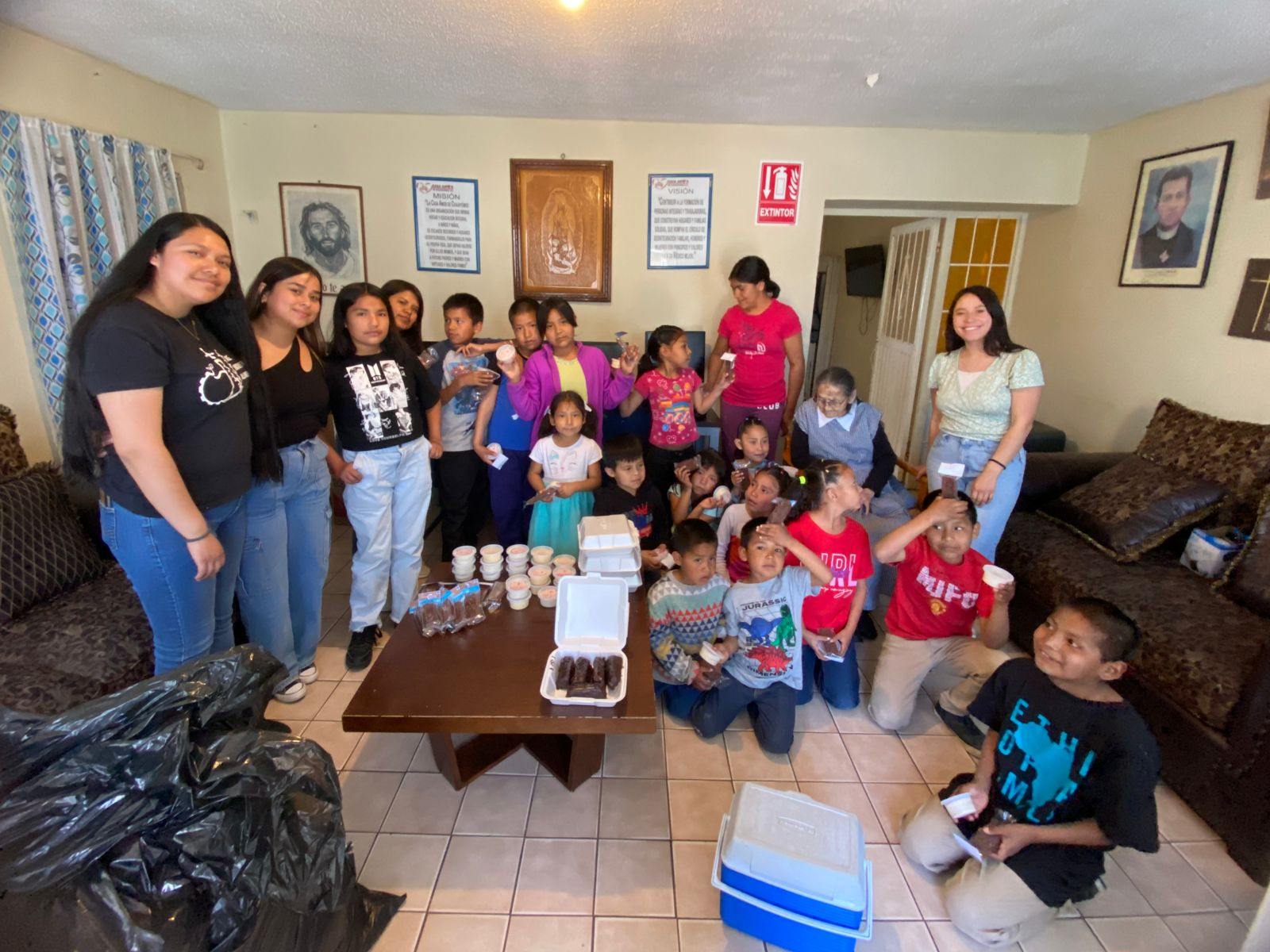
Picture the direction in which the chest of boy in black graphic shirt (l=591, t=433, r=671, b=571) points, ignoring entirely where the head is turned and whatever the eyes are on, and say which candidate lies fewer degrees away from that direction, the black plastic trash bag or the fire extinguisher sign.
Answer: the black plastic trash bag

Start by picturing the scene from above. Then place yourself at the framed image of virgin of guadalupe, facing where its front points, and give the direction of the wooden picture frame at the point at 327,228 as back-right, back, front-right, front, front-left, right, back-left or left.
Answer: right

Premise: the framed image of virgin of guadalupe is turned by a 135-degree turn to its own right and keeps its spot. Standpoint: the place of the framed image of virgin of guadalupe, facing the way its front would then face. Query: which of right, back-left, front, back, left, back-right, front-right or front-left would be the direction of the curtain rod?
front-left

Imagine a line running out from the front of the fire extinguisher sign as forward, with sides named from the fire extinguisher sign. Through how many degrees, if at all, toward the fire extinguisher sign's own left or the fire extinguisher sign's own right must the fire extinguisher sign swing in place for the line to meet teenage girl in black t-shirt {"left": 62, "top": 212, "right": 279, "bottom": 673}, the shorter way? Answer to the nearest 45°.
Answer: approximately 45° to the fire extinguisher sign's own right

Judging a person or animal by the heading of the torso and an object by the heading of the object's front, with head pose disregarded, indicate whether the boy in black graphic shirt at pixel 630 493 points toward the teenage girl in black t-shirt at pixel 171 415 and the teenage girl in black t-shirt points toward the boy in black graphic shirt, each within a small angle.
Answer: no

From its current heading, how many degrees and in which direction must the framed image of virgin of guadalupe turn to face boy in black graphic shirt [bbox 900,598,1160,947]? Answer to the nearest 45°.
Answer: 0° — it already faces them

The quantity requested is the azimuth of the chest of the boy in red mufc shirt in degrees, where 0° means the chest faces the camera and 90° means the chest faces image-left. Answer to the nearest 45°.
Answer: approximately 0°

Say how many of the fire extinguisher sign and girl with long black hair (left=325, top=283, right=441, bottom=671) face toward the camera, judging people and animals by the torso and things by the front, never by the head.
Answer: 2

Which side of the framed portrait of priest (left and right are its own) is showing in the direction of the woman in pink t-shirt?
front

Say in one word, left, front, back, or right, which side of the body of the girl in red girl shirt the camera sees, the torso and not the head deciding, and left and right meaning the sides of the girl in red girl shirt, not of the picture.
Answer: front

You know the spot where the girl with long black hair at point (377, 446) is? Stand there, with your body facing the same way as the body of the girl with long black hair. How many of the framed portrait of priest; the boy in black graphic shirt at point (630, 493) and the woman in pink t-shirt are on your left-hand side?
3

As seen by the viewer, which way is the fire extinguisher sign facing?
toward the camera

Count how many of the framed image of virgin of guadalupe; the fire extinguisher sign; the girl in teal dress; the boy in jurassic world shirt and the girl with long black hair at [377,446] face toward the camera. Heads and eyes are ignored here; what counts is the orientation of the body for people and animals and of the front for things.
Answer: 5

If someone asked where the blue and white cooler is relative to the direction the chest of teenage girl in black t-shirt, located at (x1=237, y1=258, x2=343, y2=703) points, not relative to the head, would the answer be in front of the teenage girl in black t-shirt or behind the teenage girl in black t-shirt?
in front

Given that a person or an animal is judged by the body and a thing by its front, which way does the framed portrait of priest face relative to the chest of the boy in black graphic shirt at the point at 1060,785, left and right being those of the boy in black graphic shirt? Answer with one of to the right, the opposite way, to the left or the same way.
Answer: the same way

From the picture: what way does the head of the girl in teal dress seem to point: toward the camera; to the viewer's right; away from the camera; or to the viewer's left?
toward the camera

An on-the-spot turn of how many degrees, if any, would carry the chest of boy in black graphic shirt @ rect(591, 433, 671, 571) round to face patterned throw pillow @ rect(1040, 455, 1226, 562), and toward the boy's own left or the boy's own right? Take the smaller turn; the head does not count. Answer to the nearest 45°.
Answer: approximately 45° to the boy's own left

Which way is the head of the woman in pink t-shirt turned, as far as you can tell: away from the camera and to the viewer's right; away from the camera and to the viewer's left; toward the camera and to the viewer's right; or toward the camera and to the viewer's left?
toward the camera and to the viewer's left

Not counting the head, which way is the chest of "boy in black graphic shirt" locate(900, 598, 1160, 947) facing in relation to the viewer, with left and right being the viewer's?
facing the viewer and to the left of the viewer

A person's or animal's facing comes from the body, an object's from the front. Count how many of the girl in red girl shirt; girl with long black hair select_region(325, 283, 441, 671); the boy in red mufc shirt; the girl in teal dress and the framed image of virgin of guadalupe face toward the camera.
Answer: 5

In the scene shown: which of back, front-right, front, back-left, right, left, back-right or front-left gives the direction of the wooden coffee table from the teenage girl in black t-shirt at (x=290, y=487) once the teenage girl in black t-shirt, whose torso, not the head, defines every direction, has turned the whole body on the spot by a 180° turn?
back
